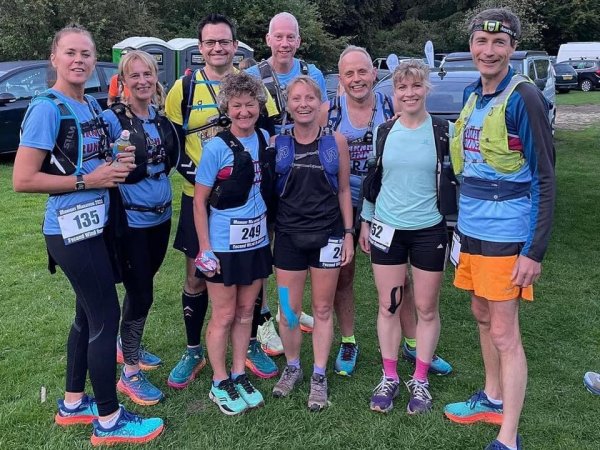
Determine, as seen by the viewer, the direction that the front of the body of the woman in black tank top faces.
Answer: toward the camera

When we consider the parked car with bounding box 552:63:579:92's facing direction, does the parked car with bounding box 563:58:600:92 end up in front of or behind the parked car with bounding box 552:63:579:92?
in front

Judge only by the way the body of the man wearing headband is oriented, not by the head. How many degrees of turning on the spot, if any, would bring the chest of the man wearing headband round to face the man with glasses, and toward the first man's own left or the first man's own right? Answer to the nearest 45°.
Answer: approximately 45° to the first man's own right

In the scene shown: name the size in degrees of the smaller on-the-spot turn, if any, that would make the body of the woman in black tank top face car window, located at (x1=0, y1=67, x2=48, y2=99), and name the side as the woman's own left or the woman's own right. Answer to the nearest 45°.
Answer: approximately 135° to the woman's own right

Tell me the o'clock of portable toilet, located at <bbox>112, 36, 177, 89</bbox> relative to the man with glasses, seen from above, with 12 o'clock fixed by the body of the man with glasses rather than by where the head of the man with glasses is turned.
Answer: The portable toilet is roughly at 6 o'clock from the man with glasses.

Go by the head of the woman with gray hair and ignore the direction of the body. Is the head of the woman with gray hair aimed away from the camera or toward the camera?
toward the camera
